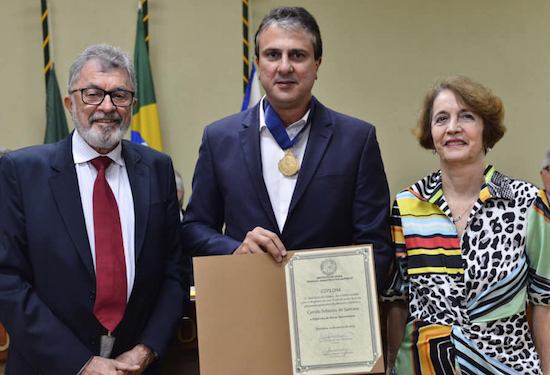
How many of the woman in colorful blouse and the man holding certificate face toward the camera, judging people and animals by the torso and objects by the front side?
2

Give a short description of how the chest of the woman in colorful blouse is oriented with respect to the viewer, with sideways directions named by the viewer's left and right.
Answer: facing the viewer

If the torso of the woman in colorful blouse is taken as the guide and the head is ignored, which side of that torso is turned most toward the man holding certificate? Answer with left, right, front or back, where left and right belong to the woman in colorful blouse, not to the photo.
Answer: right

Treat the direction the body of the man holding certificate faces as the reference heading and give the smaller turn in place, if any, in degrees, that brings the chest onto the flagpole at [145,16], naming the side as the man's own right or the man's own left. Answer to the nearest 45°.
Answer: approximately 180°

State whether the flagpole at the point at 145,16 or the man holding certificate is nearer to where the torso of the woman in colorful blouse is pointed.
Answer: the man holding certificate

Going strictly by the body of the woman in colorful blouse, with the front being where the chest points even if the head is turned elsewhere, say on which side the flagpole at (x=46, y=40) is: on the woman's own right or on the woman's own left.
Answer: on the woman's own right

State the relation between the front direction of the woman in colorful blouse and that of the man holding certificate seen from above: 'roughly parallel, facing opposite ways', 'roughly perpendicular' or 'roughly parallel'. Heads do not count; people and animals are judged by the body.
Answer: roughly parallel

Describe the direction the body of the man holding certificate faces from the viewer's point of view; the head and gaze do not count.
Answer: toward the camera

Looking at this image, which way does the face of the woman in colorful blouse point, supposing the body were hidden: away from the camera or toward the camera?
toward the camera

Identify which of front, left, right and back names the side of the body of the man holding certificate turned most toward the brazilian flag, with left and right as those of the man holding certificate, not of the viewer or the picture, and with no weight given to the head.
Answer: back
